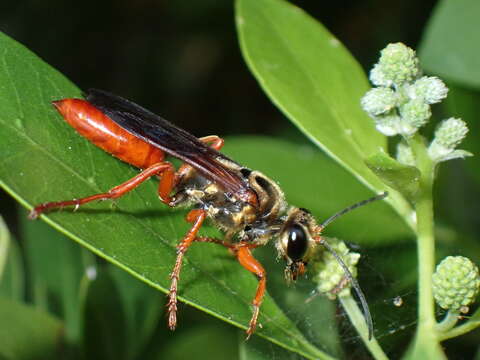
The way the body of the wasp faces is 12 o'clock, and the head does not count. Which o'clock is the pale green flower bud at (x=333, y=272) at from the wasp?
The pale green flower bud is roughly at 1 o'clock from the wasp.

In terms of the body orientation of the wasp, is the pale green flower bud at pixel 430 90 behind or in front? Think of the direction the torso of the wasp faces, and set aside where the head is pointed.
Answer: in front

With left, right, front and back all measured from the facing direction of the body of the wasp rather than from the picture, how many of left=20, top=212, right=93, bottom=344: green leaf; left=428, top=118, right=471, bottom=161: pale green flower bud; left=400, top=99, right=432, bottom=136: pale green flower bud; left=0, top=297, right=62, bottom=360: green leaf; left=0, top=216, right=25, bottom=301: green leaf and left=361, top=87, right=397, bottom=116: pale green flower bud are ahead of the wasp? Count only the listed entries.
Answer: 3

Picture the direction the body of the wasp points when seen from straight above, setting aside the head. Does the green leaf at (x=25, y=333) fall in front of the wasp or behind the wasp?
behind

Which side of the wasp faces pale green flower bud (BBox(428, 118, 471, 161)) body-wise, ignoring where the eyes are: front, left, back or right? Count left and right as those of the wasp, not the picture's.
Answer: front

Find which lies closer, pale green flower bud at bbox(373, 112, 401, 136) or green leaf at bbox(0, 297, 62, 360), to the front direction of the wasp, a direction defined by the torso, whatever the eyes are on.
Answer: the pale green flower bud

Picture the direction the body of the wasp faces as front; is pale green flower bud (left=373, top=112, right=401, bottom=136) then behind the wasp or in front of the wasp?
in front

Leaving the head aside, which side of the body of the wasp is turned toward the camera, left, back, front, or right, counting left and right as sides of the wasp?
right

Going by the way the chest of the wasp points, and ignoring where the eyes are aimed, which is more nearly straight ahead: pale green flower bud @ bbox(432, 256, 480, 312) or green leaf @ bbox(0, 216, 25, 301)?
the pale green flower bud

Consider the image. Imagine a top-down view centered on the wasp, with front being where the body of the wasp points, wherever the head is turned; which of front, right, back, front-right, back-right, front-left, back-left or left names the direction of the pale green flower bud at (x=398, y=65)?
front

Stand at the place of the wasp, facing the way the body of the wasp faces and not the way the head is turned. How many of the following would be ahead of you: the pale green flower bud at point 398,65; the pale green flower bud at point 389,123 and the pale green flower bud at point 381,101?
3
